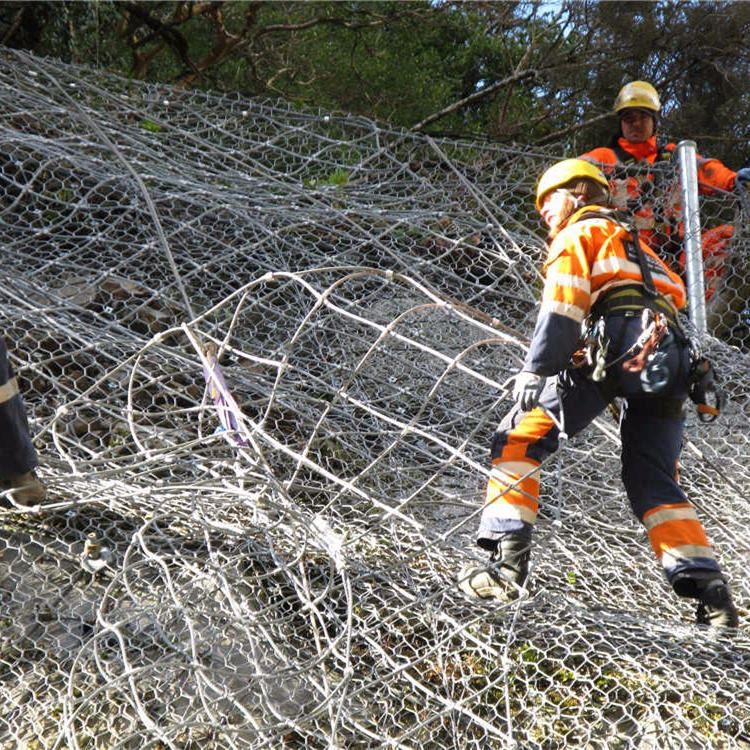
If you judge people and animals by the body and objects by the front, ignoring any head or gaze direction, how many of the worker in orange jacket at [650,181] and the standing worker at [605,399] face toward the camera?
1

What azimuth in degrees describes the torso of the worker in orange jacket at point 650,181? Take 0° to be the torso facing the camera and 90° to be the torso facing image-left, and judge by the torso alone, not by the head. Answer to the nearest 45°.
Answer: approximately 0°

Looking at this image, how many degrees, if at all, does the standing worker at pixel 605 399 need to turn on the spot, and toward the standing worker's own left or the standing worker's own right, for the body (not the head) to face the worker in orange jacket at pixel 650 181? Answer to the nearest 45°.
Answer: approximately 45° to the standing worker's own right

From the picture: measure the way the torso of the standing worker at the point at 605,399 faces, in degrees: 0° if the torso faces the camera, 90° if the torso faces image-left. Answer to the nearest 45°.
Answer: approximately 135°

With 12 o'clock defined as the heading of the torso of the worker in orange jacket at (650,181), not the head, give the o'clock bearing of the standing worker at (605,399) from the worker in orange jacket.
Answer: The standing worker is roughly at 12 o'clock from the worker in orange jacket.
